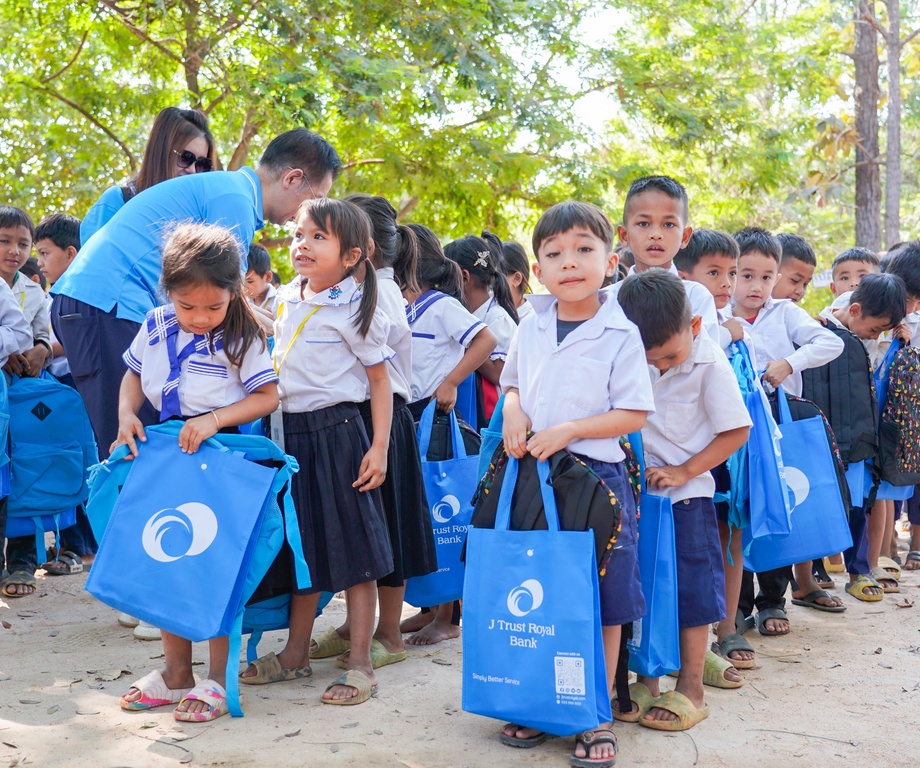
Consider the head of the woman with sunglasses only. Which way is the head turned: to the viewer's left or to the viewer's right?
to the viewer's right

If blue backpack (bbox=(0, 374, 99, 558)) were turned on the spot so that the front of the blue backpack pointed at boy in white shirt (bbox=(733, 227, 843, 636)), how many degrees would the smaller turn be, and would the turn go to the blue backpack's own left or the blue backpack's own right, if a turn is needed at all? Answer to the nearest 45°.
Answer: approximately 45° to the blue backpack's own left

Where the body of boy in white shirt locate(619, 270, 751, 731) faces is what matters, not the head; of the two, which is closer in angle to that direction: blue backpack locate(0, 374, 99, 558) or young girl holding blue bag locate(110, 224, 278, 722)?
the young girl holding blue bag

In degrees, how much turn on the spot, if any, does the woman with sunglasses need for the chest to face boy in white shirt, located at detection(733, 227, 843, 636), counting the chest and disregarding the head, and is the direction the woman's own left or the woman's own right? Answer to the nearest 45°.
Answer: approximately 45° to the woman's own left

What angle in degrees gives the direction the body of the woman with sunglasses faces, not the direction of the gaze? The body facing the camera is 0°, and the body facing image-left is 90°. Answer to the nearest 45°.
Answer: approximately 315°

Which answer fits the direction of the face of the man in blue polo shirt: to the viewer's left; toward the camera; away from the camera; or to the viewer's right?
to the viewer's right

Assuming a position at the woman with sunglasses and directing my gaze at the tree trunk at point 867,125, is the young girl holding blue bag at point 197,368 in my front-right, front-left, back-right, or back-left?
back-right

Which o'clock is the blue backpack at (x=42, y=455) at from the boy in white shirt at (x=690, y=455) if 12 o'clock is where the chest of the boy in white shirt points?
The blue backpack is roughly at 2 o'clock from the boy in white shirt.

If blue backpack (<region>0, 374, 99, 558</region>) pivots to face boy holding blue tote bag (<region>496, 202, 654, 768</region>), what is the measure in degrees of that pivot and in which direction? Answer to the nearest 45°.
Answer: approximately 45° to its left

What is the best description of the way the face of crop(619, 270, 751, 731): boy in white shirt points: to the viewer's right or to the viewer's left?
to the viewer's left
